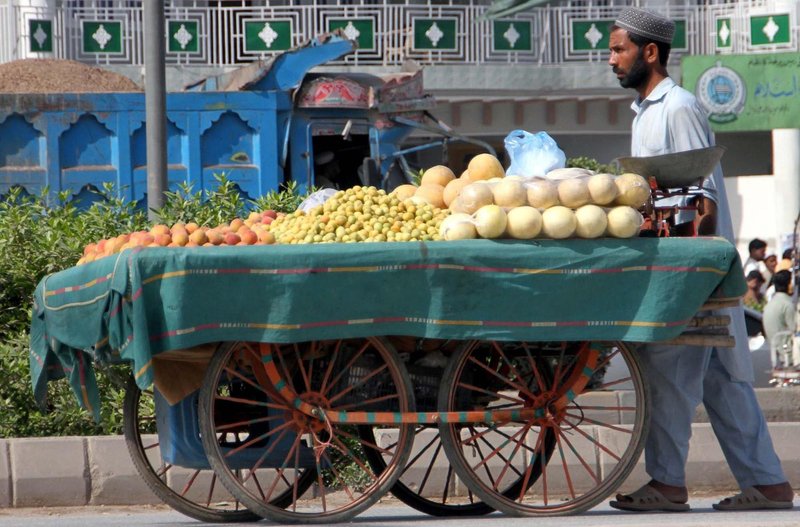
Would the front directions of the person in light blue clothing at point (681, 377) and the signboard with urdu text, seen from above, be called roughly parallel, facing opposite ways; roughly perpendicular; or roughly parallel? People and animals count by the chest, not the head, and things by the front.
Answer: roughly perpendicular

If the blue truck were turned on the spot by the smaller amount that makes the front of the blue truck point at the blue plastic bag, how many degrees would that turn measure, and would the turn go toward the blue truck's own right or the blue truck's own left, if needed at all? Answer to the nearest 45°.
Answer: approximately 90° to the blue truck's own right

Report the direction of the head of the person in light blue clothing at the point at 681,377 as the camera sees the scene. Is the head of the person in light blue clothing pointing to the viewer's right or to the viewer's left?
to the viewer's left

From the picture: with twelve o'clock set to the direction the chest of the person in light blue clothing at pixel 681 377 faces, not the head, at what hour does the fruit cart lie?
The fruit cart is roughly at 11 o'clock from the person in light blue clothing.

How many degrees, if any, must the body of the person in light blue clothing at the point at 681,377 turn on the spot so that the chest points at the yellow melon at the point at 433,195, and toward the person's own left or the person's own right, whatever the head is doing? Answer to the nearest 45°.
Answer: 0° — they already face it

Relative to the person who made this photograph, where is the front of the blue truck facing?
facing to the right of the viewer

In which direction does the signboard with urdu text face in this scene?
toward the camera

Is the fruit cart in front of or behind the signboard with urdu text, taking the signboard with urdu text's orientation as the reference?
in front

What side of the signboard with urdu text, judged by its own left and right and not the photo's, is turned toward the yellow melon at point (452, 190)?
front

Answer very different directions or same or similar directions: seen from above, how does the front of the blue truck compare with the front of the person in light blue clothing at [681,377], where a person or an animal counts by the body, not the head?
very different directions

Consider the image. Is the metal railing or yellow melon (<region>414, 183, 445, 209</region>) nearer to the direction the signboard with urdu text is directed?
the yellow melon

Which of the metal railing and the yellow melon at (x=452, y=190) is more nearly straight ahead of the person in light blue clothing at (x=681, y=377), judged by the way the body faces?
the yellow melon

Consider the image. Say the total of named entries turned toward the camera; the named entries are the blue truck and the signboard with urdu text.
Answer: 1

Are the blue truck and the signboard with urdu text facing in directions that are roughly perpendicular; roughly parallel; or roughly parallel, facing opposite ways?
roughly perpendicular

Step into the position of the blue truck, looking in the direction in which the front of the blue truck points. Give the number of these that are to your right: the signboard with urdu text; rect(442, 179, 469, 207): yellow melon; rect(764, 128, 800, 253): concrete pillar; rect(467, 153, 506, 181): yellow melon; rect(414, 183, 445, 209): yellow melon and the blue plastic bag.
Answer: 4

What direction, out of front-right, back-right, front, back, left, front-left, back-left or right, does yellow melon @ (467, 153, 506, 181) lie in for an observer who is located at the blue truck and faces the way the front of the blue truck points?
right

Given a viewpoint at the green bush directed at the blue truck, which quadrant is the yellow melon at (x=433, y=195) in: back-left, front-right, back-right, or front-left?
back-right

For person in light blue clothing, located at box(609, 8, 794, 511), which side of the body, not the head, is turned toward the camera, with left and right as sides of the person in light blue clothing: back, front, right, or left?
left
